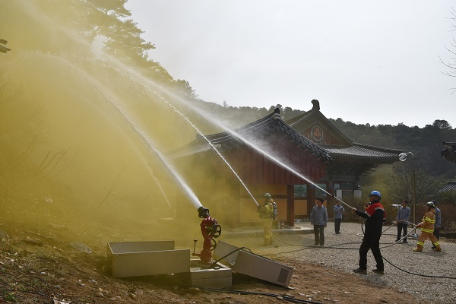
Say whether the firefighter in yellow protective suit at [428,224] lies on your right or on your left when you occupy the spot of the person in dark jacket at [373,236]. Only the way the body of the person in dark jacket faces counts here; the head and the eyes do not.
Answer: on your right

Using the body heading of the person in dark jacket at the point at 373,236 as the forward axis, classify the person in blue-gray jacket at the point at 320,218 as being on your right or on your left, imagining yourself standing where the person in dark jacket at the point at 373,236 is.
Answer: on your right

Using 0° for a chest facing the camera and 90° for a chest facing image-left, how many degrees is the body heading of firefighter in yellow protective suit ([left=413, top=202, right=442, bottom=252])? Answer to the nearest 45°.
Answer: approximately 90°

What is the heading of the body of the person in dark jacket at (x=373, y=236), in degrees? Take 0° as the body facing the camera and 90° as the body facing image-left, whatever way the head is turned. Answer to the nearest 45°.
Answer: approximately 90°

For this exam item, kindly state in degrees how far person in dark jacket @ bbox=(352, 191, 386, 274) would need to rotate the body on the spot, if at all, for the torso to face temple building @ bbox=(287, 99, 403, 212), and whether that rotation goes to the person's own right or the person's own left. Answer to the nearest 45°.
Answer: approximately 90° to the person's own right

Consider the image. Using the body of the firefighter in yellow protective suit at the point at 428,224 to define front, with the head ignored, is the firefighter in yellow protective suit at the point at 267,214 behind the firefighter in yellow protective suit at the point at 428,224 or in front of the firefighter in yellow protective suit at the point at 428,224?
in front

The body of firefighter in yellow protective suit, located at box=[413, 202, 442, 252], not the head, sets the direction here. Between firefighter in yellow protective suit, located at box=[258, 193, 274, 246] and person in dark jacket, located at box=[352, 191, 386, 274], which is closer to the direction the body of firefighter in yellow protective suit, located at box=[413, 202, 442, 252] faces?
the firefighter in yellow protective suit

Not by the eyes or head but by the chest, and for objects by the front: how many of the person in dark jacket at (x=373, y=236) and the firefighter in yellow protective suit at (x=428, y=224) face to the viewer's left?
2
